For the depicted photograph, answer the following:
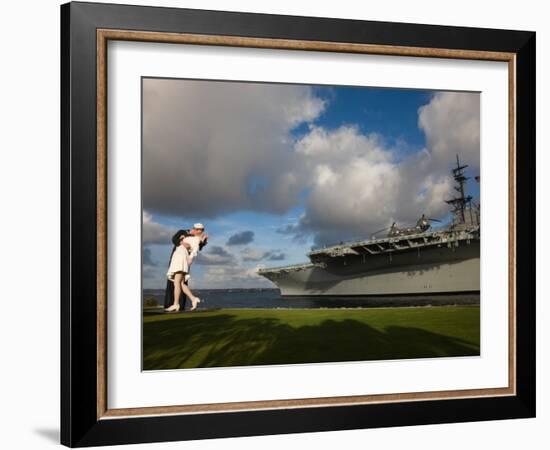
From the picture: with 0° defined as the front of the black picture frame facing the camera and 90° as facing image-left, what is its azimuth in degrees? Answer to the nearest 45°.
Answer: approximately 315°
